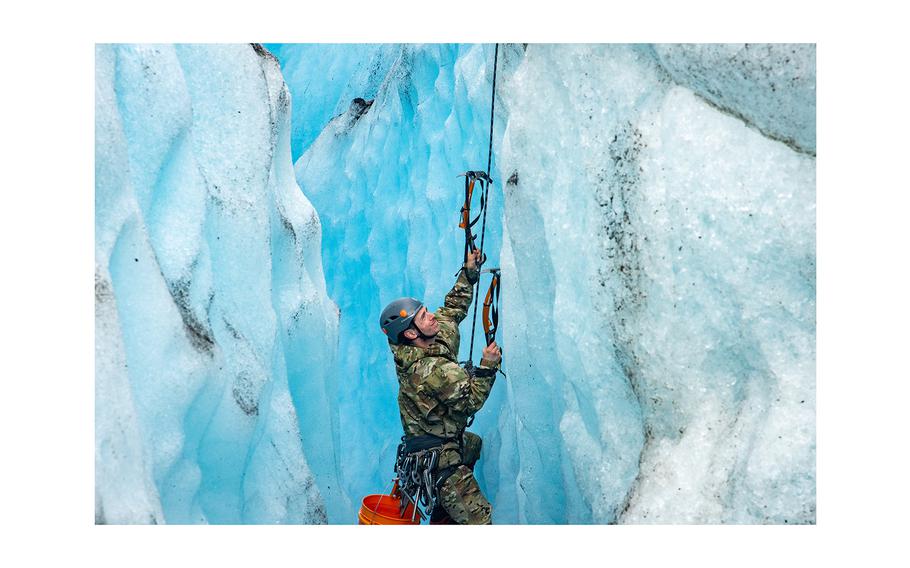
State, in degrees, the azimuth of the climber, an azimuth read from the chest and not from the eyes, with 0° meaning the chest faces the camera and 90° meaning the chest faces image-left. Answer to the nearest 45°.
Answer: approximately 270°

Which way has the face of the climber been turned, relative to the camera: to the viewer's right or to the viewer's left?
to the viewer's right
